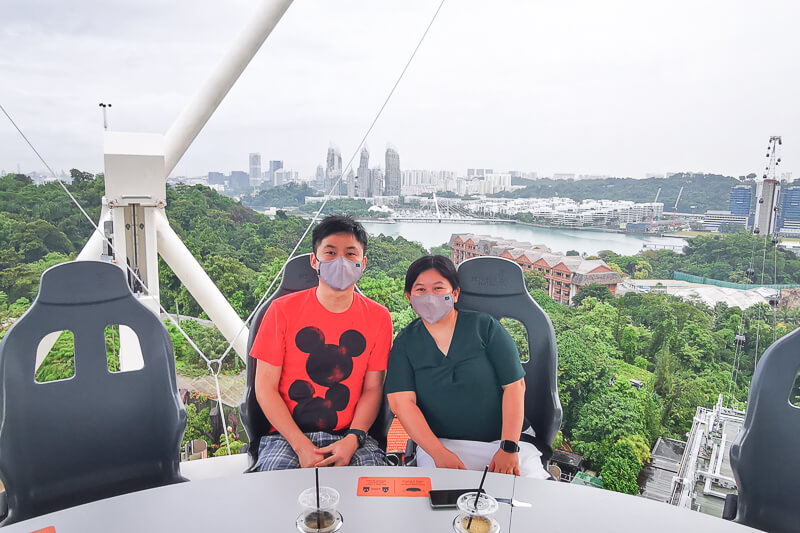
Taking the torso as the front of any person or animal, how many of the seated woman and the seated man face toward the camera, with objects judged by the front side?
2

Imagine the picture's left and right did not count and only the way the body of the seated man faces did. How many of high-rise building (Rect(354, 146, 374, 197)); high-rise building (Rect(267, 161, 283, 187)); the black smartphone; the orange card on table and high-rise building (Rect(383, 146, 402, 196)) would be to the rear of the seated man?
3

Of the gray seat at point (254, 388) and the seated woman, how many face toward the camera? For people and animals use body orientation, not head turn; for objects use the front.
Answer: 2

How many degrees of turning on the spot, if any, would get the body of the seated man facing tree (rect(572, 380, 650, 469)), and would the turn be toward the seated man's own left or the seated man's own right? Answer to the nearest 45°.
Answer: approximately 135° to the seated man's own left

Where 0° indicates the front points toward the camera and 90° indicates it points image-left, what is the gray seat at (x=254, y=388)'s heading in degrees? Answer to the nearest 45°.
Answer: approximately 0°

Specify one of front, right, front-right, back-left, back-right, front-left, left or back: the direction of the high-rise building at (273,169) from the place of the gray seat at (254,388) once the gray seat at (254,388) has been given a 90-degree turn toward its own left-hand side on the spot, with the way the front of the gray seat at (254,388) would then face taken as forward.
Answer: left

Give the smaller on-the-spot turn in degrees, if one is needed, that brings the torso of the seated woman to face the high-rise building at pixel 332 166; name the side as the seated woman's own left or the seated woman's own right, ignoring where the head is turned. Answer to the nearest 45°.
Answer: approximately 135° to the seated woman's own right

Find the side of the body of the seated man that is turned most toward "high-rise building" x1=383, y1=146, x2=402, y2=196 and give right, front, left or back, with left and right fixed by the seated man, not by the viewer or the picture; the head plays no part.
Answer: back
